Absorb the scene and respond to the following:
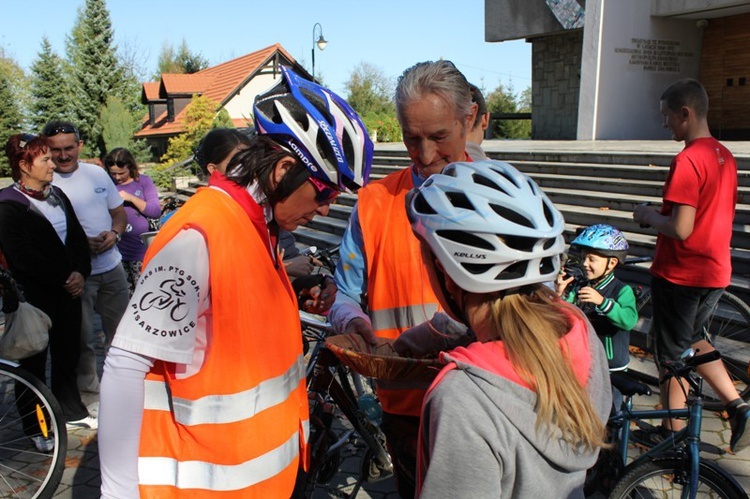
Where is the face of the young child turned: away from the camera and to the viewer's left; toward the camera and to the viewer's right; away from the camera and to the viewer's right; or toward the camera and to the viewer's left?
toward the camera and to the viewer's left

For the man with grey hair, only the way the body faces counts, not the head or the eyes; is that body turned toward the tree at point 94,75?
no

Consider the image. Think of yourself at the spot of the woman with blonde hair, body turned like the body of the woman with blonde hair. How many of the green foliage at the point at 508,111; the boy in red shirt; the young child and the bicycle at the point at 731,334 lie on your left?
0

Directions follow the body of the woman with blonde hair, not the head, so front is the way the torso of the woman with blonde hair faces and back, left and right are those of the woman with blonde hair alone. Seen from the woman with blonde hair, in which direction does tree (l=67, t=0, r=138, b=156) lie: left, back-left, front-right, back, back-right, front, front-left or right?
front

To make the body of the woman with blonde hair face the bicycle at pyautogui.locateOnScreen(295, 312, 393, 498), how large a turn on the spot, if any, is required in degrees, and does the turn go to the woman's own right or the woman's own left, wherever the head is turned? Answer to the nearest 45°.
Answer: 0° — they already face it

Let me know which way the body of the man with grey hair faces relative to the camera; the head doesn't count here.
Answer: toward the camera

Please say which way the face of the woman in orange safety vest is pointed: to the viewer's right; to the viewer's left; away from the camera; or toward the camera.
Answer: to the viewer's right

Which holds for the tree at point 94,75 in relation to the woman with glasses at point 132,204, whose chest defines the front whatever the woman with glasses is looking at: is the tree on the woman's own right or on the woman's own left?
on the woman's own right

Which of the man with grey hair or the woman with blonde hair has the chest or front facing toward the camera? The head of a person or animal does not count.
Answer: the man with grey hair

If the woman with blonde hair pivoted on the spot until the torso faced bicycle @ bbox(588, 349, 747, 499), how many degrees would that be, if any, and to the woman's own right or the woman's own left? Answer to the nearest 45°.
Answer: approximately 90° to the woman's own right

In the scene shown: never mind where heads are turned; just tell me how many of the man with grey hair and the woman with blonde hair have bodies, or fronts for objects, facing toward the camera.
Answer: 1

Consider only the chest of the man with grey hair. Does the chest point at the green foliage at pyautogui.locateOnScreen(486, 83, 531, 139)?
no

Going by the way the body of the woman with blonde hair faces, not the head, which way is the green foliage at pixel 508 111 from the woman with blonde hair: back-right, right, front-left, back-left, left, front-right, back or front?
front-right

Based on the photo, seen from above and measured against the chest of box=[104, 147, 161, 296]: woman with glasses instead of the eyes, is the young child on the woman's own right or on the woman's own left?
on the woman's own left

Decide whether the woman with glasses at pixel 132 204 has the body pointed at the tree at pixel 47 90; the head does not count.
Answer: no

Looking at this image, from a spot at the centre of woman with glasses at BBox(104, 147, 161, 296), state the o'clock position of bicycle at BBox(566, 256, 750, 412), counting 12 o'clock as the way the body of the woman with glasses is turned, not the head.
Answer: The bicycle is roughly at 9 o'clock from the woman with glasses.

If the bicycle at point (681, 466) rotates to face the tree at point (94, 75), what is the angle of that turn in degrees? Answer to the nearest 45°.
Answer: approximately 180°

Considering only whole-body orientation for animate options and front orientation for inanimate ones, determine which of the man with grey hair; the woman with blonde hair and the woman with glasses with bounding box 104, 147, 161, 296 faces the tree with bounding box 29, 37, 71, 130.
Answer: the woman with blonde hair

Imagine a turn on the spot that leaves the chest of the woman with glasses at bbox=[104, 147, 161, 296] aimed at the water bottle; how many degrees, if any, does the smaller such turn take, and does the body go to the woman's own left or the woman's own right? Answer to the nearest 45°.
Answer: approximately 45° to the woman's own left
